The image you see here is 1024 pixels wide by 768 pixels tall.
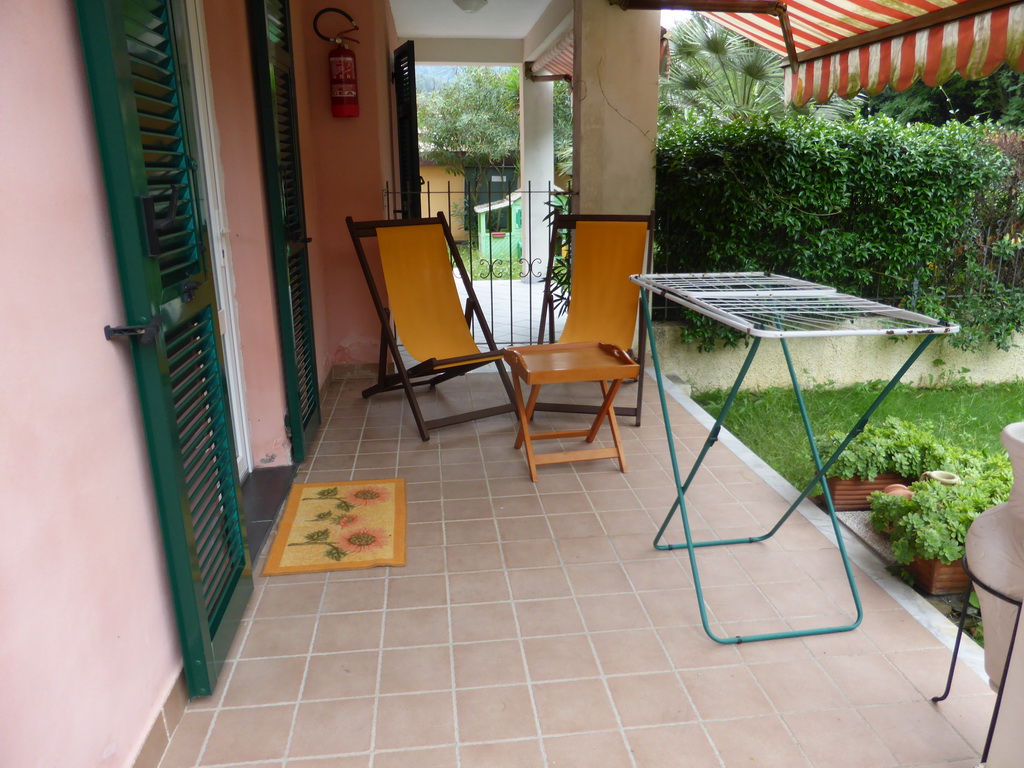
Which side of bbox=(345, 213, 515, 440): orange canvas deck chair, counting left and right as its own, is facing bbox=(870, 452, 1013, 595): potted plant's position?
front

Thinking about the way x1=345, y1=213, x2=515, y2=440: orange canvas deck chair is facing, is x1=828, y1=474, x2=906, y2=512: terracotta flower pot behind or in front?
in front

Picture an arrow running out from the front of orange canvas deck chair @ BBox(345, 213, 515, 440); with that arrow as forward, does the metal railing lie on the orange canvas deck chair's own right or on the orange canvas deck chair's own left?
on the orange canvas deck chair's own left

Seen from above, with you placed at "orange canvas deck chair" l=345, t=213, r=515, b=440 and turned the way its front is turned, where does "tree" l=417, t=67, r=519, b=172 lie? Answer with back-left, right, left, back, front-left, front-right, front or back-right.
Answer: back-left

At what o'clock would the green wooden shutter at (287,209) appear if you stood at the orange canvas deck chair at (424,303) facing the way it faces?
The green wooden shutter is roughly at 3 o'clock from the orange canvas deck chair.

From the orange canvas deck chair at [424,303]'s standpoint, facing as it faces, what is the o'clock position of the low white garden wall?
The low white garden wall is roughly at 10 o'clock from the orange canvas deck chair.

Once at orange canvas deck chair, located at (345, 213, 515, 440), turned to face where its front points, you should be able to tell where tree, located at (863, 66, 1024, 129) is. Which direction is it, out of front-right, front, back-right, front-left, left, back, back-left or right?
left

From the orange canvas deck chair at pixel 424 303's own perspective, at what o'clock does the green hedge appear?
The green hedge is roughly at 10 o'clock from the orange canvas deck chair.

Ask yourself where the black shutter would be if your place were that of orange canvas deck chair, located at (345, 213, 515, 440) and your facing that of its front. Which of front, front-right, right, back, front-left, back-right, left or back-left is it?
back-left

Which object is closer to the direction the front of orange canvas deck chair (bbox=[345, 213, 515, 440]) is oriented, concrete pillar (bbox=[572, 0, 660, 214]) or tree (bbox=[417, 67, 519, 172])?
the concrete pillar

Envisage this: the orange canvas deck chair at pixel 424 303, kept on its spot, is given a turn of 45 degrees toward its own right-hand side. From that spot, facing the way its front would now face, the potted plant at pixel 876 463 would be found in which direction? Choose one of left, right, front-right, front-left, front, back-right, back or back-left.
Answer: front-left

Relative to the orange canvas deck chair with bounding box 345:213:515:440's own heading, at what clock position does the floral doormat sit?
The floral doormat is roughly at 2 o'clock from the orange canvas deck chair.

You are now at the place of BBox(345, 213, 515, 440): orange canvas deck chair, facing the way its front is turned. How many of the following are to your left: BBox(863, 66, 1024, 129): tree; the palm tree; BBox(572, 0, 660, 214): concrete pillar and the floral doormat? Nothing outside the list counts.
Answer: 3

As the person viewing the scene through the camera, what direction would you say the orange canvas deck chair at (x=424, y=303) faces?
facing the viewer and to the right of the viewer

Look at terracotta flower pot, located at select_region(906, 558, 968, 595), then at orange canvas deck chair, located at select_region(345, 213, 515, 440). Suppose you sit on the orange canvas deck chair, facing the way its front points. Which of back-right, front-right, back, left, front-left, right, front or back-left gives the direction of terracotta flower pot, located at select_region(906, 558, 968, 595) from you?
front

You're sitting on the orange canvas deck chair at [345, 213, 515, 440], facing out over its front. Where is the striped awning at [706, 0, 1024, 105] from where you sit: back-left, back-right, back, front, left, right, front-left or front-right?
front-left
